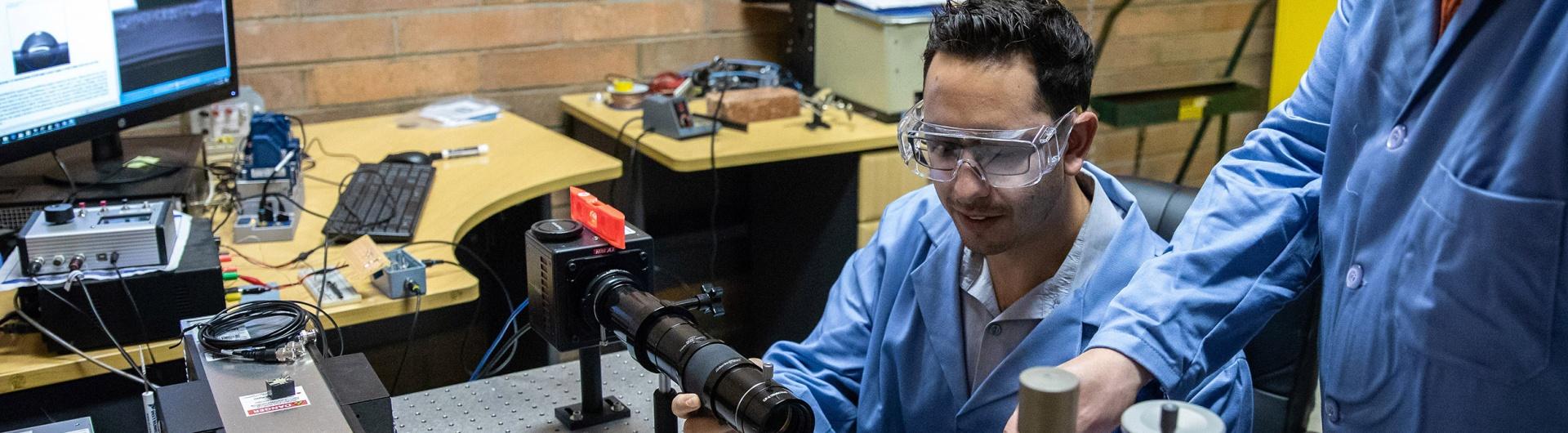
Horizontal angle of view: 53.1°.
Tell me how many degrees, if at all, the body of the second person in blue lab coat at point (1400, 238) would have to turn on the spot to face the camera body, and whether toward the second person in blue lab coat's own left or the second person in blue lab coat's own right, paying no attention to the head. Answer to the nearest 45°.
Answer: approximately 45° to the second person in blue lab coat's own right

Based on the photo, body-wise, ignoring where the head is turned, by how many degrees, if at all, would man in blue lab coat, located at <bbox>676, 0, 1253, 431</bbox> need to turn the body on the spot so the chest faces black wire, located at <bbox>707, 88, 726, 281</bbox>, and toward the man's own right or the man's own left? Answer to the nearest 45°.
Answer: approximately 135° to the man's own right

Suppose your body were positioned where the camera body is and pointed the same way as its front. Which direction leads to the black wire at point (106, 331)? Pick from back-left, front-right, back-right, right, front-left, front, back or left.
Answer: back

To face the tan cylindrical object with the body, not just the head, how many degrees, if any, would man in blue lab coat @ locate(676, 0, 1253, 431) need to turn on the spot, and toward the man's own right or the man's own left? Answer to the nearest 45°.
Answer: approximately 45° to the man's own left

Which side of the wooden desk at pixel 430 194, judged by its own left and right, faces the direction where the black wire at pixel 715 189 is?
left

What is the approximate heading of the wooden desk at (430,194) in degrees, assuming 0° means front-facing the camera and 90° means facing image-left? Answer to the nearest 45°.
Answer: approximately 315°

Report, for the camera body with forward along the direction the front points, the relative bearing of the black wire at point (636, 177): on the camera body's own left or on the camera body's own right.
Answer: on the camera body's own left

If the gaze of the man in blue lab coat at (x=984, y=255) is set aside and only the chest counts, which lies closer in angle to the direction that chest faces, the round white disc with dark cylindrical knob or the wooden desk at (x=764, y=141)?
the round white disc with dark cylindrical knob

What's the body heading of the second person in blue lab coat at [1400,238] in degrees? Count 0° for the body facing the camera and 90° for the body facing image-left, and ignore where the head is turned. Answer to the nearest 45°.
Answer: approximately 45°

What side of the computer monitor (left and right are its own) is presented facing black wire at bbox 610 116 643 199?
left
